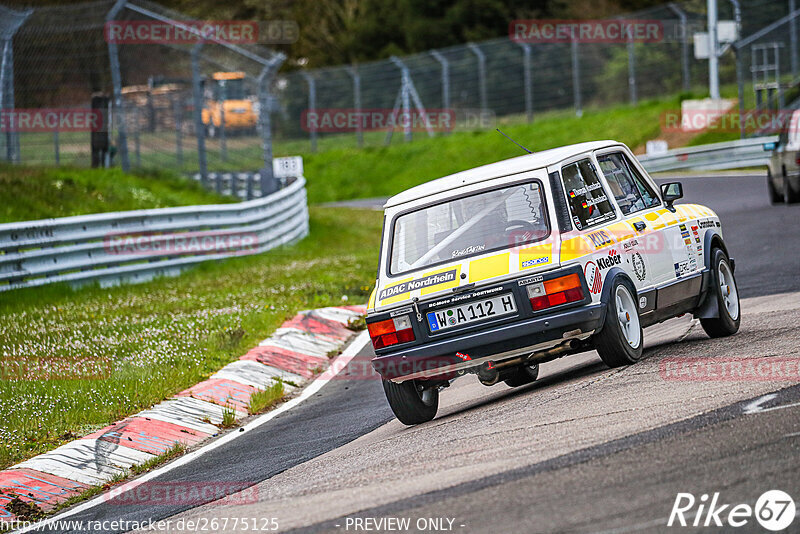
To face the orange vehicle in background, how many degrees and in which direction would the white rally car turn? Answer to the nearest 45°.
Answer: approximately 45° to its left

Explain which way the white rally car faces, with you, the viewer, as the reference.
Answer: facing away from the viewer and to the right of the viewer

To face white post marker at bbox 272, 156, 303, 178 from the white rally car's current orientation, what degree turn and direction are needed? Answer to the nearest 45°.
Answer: approximately 45° to its left

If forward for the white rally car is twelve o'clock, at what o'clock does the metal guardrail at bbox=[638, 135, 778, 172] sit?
The metal guardrail is roughly at 11 o'clock from the white rally car.
